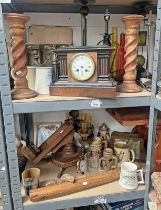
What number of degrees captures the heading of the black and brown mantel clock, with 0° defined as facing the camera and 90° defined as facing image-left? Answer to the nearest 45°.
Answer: approximately 0°
